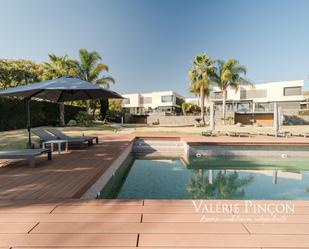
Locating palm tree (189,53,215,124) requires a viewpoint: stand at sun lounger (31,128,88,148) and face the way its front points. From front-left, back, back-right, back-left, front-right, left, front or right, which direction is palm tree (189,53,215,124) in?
front-left

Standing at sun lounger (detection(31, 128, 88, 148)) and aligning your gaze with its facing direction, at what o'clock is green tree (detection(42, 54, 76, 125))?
The green tree is roughly at 9 o'clock from the sun lounger.

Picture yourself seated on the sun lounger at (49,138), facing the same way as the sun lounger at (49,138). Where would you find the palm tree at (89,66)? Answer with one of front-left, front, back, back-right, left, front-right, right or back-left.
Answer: left

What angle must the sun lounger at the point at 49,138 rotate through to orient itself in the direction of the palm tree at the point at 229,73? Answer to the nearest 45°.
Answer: approximately 45° to its left

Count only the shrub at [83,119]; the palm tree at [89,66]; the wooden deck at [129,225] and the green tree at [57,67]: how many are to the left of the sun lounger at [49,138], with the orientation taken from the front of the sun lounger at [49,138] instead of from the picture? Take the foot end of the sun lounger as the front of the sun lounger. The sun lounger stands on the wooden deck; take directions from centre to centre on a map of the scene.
3

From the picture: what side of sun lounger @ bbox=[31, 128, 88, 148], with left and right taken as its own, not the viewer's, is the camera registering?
right

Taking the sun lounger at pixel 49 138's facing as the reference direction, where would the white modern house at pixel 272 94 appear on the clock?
The white modern house is roughly at 11 o'clock from the sun lounger.

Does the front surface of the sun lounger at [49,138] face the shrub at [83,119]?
no

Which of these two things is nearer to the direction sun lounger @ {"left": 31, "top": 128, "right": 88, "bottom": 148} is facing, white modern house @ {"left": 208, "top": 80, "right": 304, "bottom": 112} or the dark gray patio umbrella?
the white modern house

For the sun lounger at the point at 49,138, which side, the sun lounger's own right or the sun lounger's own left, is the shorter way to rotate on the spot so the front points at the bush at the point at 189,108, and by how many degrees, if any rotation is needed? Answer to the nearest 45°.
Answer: approximately 45° to the sun lounger's own left

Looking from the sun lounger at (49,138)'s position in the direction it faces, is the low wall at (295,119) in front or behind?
in front

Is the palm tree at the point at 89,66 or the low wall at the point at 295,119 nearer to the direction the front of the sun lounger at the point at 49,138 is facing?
the low wall

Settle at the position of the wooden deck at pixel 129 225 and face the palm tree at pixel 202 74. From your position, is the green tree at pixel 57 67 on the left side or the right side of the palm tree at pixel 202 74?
left

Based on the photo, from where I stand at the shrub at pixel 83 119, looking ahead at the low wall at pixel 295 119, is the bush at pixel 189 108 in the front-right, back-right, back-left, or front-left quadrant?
front-left
